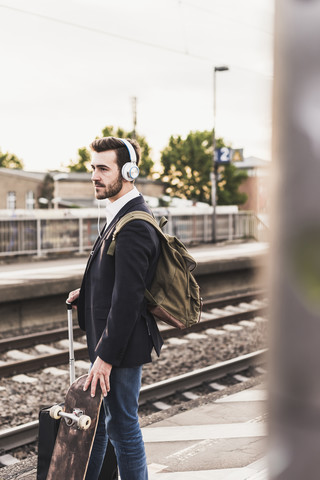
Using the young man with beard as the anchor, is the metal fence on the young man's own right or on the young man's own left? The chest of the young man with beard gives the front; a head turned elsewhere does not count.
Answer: on the young man's own right

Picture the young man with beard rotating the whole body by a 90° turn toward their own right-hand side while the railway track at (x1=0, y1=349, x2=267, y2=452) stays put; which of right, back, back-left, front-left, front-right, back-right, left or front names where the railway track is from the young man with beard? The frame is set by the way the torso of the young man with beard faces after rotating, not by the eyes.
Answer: front

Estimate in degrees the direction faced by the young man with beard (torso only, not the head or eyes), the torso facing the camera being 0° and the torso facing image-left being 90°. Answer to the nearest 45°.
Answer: approximately 90°

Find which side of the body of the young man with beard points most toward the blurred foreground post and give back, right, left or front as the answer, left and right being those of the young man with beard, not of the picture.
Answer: left

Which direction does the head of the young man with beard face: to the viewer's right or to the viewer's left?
to the viewer's left
